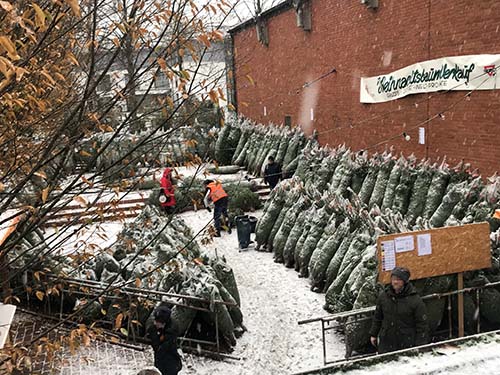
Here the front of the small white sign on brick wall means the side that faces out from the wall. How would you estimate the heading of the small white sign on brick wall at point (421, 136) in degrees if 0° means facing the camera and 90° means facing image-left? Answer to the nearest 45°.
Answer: approximately 45°

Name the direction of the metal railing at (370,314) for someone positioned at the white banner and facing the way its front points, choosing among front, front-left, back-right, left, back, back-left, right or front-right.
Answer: front-left

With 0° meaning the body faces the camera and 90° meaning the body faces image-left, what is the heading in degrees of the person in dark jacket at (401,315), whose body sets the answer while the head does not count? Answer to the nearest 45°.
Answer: approximately 45°

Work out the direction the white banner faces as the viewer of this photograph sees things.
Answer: facing the viewer and to the left of the viewer

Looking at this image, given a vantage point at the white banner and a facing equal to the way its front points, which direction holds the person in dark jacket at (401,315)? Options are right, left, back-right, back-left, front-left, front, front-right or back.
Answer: front-left

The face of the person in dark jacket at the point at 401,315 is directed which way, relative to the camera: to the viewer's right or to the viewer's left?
to the viewer's left

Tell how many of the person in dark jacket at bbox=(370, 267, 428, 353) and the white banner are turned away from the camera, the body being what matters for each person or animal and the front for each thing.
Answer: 0
